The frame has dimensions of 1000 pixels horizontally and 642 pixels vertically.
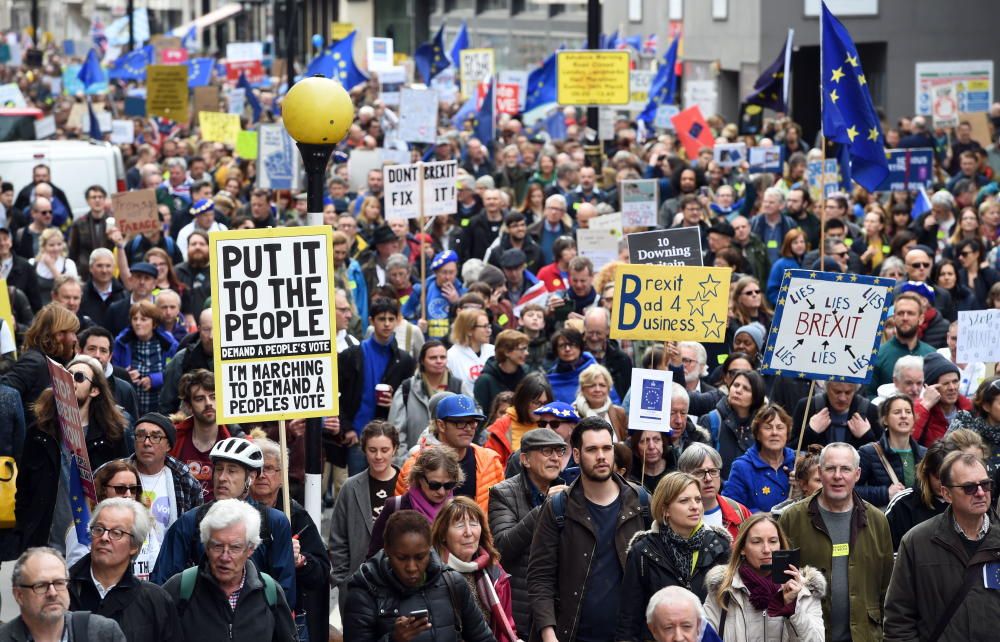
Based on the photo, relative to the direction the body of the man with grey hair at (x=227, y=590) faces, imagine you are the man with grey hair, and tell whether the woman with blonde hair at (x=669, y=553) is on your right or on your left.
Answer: on your left

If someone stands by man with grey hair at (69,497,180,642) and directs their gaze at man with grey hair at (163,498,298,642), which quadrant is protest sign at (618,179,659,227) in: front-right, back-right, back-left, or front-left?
front-left

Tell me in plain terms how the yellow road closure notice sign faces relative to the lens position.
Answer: facing the viewer

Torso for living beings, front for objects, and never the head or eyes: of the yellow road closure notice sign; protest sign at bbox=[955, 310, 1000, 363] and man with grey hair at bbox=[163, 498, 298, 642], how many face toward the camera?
3

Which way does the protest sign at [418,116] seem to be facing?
toward the camera

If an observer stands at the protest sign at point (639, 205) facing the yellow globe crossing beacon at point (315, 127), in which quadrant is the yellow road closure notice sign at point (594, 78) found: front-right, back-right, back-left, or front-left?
back-right

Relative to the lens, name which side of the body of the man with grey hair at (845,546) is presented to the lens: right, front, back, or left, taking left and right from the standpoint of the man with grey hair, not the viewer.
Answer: front

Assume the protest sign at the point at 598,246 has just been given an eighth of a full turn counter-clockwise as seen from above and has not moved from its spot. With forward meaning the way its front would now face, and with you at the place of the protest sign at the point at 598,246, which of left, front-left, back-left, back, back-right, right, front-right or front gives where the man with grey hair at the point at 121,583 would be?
front-right

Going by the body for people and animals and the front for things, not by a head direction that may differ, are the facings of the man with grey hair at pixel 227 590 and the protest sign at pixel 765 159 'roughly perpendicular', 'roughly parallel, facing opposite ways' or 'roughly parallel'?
roughly parallel

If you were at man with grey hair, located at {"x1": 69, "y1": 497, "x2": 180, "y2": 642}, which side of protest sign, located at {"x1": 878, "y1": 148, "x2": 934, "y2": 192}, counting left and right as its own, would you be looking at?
front

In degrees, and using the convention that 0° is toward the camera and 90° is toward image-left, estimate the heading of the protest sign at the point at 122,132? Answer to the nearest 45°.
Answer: approximately 0°

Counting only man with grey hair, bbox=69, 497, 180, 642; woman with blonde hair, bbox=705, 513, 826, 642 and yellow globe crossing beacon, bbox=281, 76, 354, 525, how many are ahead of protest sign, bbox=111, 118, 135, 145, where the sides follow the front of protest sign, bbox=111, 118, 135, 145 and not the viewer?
3

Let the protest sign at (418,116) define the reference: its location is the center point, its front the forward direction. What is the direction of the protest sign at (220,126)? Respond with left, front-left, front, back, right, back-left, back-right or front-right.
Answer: back-right

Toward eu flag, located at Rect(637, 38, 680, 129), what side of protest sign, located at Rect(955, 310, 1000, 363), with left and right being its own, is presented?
back

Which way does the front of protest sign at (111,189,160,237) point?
toward the camera
